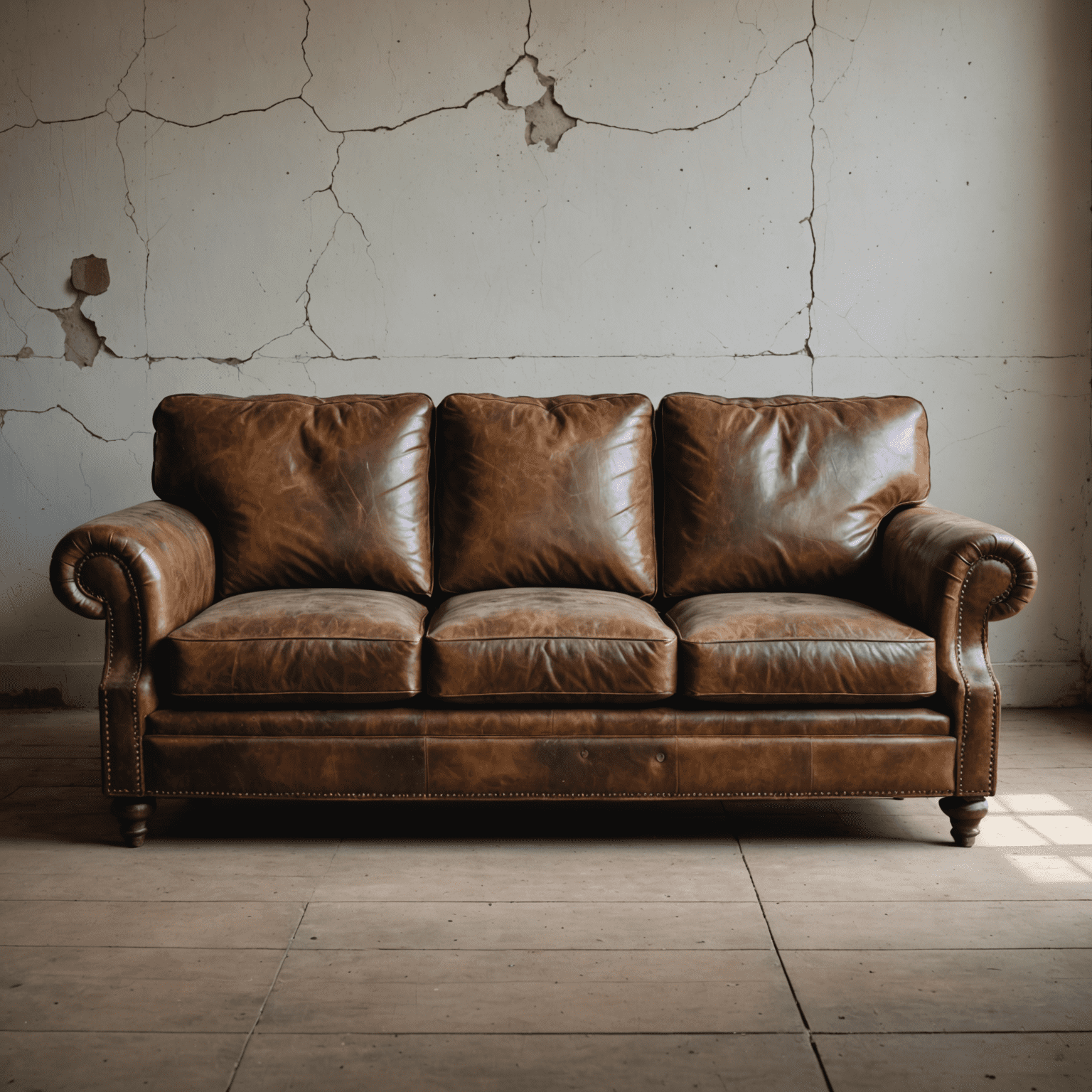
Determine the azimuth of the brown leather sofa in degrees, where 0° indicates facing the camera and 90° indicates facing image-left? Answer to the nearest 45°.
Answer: approximately 0°
